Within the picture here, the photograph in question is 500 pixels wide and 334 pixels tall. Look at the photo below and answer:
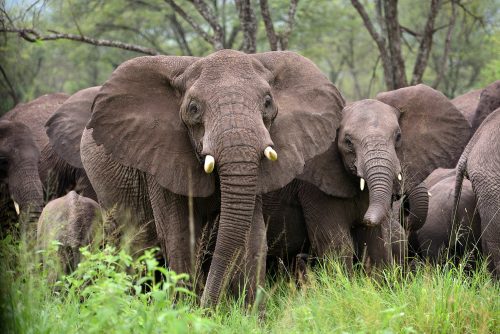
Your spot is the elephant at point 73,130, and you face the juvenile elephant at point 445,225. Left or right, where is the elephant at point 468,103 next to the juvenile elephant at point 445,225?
left

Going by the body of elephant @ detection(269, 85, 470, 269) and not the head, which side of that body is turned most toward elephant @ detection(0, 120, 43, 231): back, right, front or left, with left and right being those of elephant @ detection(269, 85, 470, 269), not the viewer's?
right

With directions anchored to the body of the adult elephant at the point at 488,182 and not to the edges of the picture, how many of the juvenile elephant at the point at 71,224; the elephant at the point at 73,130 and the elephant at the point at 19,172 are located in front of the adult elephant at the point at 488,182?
0

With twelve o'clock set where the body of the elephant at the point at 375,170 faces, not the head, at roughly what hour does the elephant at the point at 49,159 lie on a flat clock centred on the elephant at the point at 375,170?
the elephant at the point at 49,159 is roughly at 4 o'clock from the elephant at the point at 375,170.

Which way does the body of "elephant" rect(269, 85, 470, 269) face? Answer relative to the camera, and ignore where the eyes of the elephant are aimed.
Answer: toward the camera

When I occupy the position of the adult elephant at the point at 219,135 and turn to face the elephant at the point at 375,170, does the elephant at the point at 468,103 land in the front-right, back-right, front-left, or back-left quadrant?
front-left

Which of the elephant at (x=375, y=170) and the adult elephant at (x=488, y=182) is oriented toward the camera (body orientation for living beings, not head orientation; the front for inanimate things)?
the elephant
